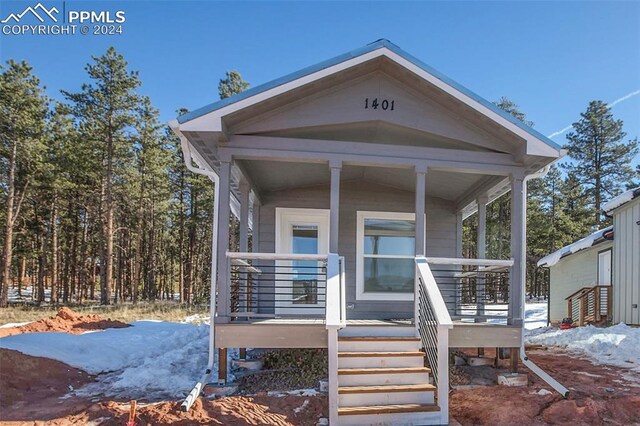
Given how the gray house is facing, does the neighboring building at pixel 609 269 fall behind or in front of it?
behind

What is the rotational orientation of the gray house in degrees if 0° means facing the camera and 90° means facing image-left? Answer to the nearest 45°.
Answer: approximately 0°
